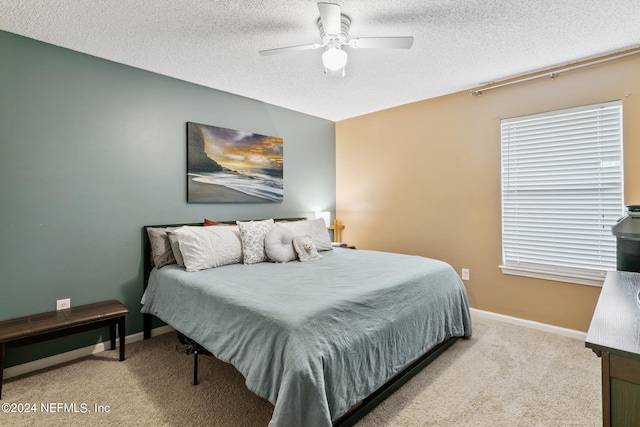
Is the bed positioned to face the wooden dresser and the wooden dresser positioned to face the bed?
yes

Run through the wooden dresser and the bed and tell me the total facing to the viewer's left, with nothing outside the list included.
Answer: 1

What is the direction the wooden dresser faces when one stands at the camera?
facing to the left of the viewer

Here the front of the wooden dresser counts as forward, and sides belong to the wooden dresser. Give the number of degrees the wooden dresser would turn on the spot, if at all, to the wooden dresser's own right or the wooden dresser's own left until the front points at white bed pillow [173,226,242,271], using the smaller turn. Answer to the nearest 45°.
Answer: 0° — it already faces it

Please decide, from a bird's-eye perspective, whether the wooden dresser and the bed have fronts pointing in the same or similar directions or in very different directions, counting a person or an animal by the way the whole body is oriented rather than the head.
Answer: very different directions

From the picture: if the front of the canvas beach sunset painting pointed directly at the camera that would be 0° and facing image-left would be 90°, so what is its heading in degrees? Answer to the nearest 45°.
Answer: approximately 315°
